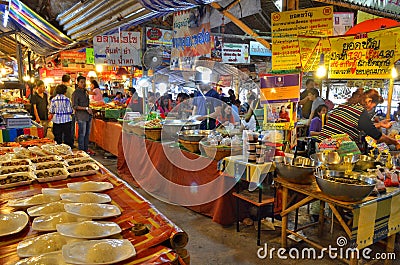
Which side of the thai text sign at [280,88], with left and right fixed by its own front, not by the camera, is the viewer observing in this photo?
front

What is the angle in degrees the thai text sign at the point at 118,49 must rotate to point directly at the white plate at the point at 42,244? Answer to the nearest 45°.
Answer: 0° — it already faces it

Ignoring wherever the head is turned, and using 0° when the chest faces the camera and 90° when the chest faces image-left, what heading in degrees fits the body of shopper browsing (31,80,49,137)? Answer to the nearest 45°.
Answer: approximately 315°

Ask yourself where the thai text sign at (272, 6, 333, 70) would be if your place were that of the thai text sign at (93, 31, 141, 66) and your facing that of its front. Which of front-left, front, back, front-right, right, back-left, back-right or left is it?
front-left

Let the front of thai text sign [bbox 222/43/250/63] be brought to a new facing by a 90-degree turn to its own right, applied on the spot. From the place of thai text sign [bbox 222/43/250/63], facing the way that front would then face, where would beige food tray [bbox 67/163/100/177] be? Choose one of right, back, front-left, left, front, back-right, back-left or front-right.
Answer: left

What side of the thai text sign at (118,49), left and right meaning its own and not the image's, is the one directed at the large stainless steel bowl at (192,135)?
front

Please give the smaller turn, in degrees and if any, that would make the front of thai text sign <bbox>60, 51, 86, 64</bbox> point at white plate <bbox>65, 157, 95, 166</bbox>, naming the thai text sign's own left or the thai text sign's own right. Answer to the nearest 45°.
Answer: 0° — it already faces it

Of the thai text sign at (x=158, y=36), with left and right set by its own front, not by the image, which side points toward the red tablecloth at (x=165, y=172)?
front

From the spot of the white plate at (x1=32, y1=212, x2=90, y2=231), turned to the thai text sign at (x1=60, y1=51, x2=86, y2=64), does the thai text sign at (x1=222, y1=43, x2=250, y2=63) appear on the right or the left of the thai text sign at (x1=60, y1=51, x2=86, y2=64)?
right

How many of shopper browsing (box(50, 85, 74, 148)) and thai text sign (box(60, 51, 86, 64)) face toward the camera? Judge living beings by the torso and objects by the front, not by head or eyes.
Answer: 1

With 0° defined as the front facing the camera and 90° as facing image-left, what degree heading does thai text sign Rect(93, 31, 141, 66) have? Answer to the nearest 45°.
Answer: approximately 0°

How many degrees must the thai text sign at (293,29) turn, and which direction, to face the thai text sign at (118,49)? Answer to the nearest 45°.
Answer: approximately 90° to its right

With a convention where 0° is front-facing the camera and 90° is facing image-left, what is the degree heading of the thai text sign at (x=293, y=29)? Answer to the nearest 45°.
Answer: approximately 0°

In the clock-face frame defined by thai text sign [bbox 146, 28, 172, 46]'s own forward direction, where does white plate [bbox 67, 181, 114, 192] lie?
The white plate is roughly at 12 o'clock from the thai text sign.
